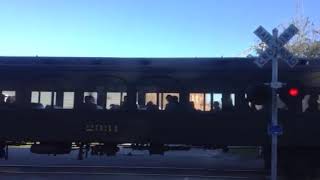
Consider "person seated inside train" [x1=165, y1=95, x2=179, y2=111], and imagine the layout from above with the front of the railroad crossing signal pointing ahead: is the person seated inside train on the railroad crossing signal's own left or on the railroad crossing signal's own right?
on the railroad crossing signal's own right

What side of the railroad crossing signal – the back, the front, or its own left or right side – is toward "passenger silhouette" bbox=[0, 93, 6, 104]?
right

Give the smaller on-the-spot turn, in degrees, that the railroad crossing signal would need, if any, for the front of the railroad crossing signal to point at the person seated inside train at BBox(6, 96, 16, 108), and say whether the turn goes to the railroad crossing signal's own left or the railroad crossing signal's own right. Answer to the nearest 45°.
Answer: approximately 90° to the railroad crossing signal's own right

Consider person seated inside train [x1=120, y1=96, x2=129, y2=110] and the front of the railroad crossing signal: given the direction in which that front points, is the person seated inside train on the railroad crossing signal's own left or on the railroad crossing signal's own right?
on the railroad crossing signal's own right

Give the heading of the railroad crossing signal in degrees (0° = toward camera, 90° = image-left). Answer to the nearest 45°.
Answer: approximately 0°
